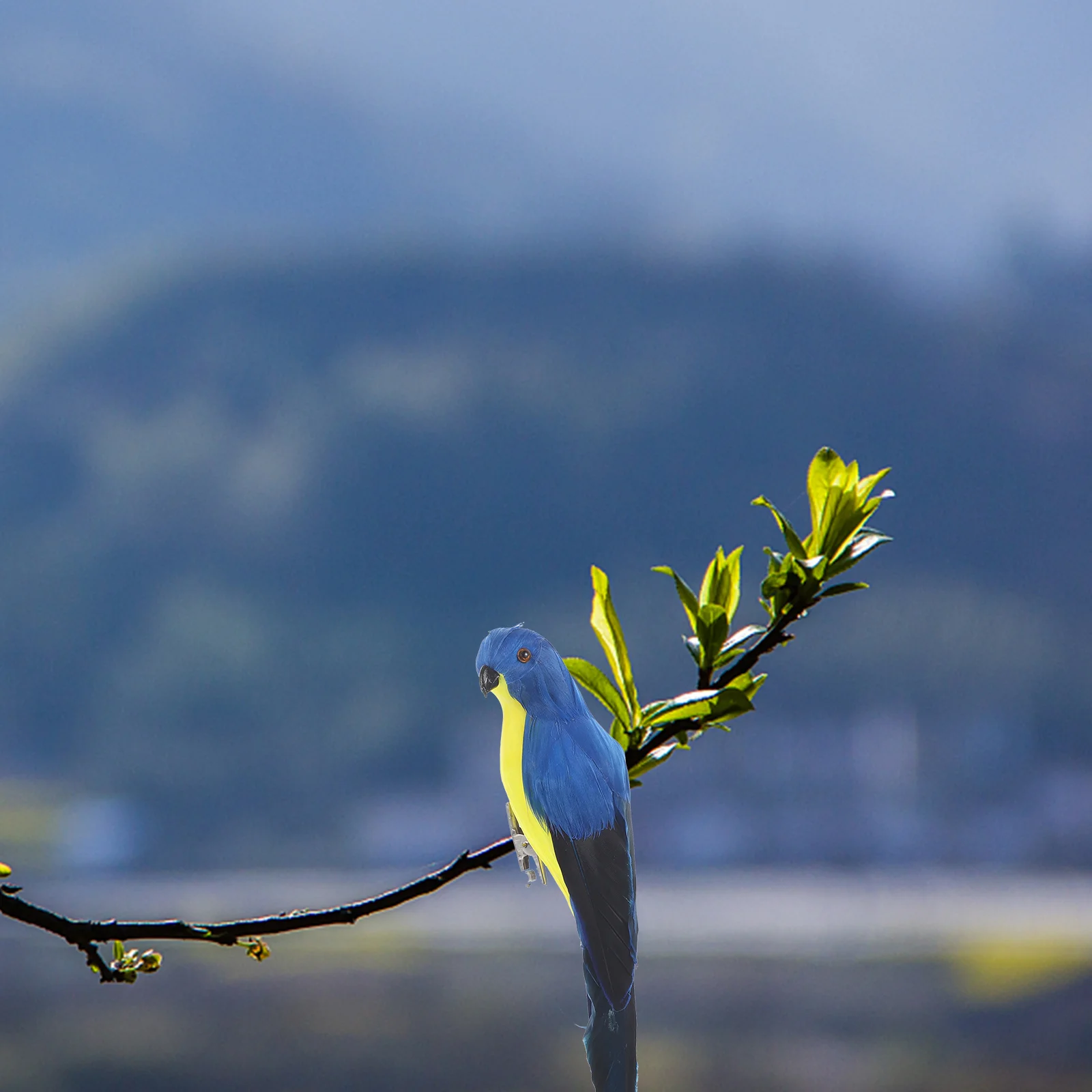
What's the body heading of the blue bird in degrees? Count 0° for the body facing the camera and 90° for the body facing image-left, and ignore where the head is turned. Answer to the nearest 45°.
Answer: approximately 90°
